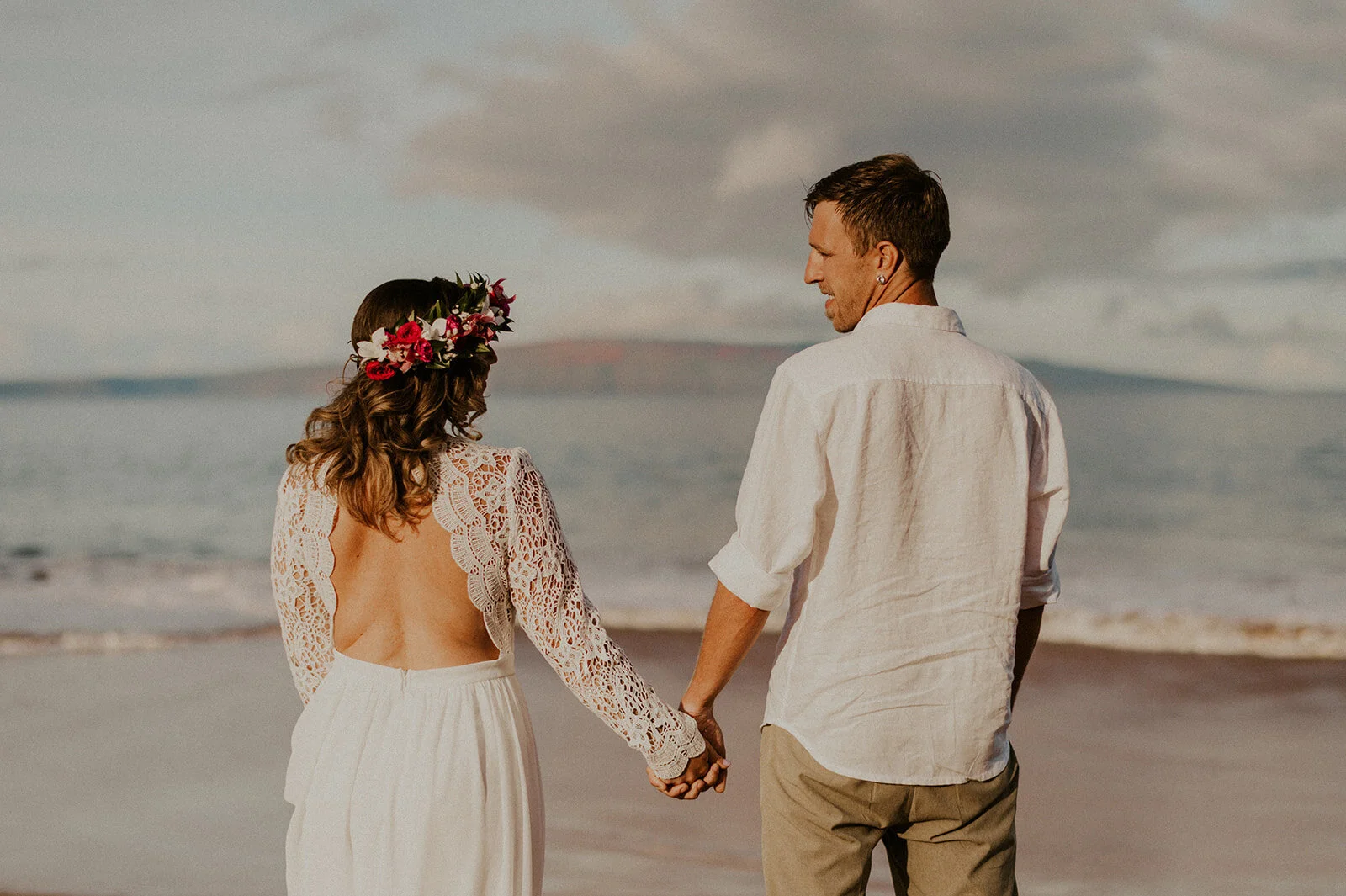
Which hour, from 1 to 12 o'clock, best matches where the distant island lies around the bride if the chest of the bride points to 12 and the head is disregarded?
The distant island is roughly at 12 o'clock from the bride.

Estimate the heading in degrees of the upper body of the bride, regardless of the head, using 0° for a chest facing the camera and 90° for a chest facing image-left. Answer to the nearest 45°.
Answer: approximately 180°

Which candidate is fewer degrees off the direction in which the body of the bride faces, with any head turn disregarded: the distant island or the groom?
the distant island

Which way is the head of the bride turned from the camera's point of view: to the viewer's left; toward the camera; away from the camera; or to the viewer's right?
away from the camera

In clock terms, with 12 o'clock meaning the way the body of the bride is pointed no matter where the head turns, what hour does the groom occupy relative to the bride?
The groom is roughly at 4 o'clock from the bride.
